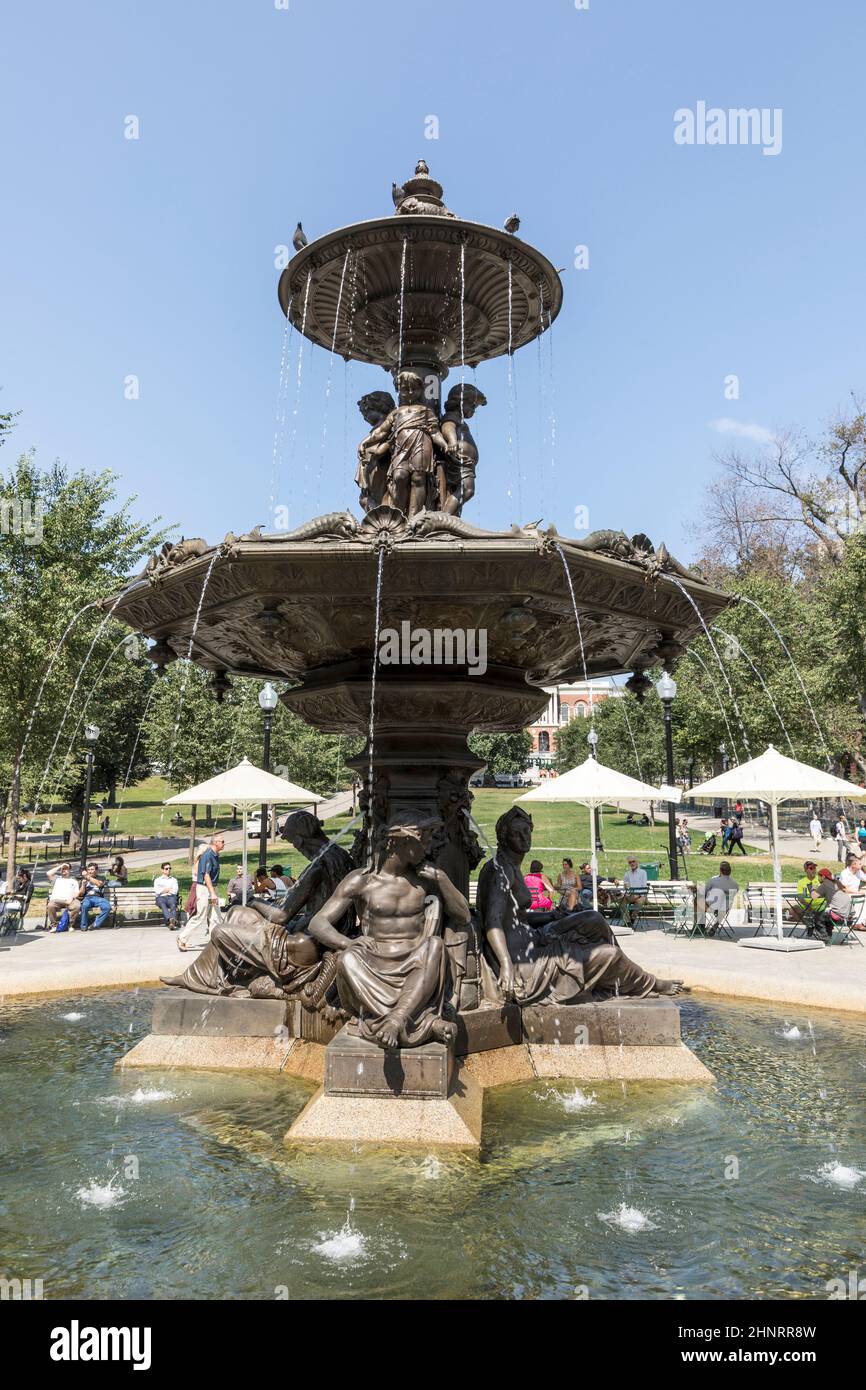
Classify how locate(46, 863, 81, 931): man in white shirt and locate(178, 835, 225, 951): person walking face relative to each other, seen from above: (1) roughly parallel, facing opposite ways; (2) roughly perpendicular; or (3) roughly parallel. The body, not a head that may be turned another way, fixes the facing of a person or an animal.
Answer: roughly perpendicular

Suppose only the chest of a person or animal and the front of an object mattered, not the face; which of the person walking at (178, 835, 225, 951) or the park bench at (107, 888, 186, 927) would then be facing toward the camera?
the park bench

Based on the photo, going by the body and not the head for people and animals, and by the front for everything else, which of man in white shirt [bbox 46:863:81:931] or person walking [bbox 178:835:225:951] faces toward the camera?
the man in white shirt

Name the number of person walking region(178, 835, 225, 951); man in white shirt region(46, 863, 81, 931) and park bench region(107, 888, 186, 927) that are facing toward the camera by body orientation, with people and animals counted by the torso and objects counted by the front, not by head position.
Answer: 2

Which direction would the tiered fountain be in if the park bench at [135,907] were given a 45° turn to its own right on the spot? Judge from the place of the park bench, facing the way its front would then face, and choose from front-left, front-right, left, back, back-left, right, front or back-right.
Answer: front-left

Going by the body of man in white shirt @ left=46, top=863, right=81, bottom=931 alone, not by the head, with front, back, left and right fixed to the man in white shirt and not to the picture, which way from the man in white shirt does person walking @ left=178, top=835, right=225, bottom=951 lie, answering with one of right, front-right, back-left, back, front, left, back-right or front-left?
front-left

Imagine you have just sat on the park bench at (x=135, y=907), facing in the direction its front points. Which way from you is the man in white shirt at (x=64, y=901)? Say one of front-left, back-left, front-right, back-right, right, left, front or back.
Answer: front-right

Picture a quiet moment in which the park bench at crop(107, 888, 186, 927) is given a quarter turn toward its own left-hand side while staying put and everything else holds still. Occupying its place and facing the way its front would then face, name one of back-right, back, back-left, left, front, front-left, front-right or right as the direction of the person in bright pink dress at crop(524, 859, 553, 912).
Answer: front-right

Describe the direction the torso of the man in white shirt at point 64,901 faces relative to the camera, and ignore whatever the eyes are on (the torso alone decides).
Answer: toward the camera
